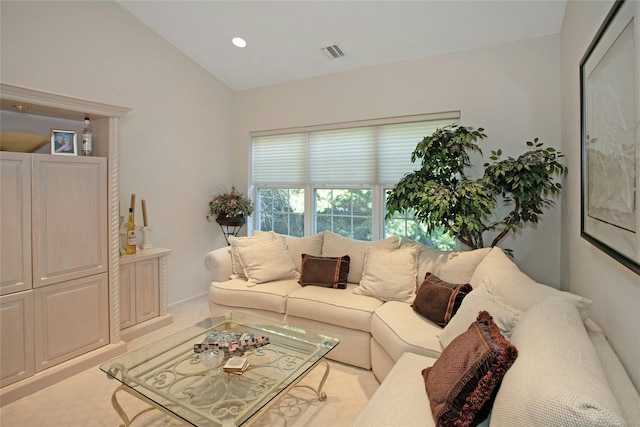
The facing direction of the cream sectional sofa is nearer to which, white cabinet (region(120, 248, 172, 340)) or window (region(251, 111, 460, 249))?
the white cabinet

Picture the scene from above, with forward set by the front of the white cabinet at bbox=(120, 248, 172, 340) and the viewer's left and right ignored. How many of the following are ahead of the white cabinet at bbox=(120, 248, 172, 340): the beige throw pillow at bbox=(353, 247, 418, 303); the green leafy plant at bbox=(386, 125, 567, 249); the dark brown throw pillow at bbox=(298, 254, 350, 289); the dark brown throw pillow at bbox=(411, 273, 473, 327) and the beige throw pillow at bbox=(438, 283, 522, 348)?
5

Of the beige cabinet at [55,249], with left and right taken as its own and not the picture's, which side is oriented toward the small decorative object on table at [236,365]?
front

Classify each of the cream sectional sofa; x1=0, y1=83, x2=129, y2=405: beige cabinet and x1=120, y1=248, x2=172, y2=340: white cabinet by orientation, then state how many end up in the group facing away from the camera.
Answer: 0

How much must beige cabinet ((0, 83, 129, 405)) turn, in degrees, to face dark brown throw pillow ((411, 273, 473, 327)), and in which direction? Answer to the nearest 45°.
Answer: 0° — it already faces it

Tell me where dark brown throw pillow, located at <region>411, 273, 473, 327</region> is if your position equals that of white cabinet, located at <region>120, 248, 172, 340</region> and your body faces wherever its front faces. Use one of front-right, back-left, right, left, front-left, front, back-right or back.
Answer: front

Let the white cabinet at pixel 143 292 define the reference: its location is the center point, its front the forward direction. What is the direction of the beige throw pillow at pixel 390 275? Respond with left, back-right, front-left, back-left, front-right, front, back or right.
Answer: front

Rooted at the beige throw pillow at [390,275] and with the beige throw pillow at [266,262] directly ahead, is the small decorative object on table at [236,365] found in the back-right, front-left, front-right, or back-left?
front-left

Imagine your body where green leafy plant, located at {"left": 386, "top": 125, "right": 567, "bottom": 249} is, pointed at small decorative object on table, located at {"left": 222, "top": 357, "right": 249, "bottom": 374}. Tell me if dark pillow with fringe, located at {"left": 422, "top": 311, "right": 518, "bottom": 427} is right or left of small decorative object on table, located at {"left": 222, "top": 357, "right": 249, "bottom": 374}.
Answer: left

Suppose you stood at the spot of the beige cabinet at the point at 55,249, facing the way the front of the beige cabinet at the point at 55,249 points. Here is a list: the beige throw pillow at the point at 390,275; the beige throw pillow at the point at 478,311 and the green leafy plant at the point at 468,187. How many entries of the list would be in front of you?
3

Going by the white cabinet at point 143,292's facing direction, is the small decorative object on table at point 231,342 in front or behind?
in front

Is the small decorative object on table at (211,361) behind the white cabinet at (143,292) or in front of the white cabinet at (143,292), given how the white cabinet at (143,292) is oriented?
in front

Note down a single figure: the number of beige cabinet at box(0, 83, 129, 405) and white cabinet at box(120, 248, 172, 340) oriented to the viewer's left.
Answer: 0

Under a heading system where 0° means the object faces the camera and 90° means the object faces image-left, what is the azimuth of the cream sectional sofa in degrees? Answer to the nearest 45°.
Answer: approximately 45°
